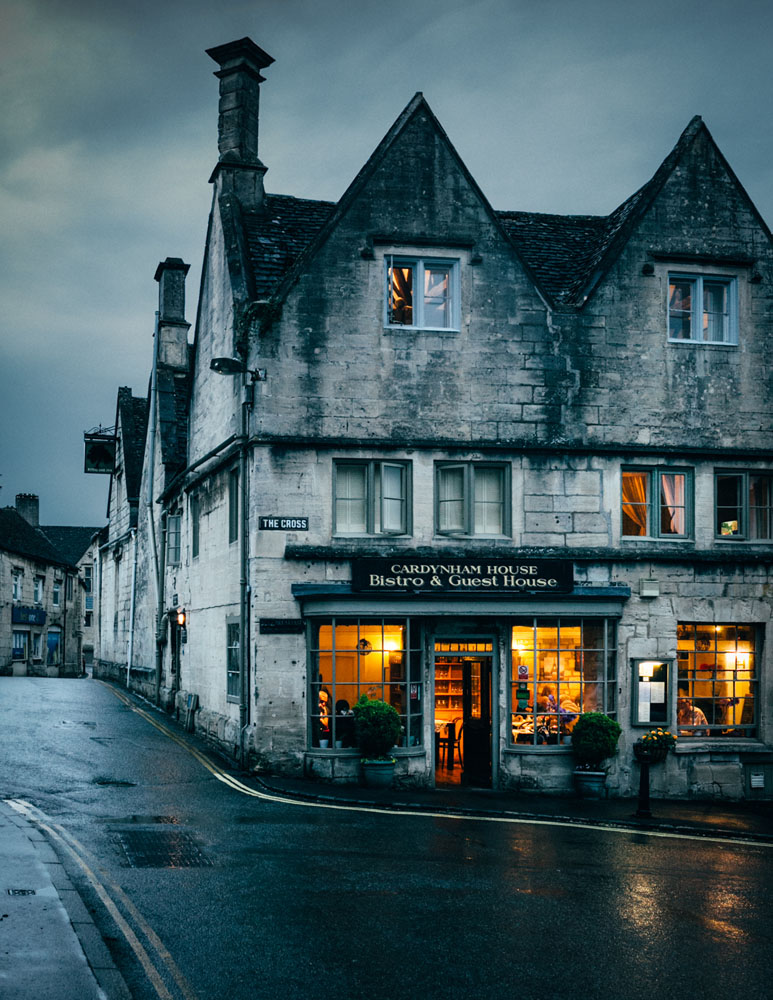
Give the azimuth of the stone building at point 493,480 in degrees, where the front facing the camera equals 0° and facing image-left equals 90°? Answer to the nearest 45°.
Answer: approximately 0°
